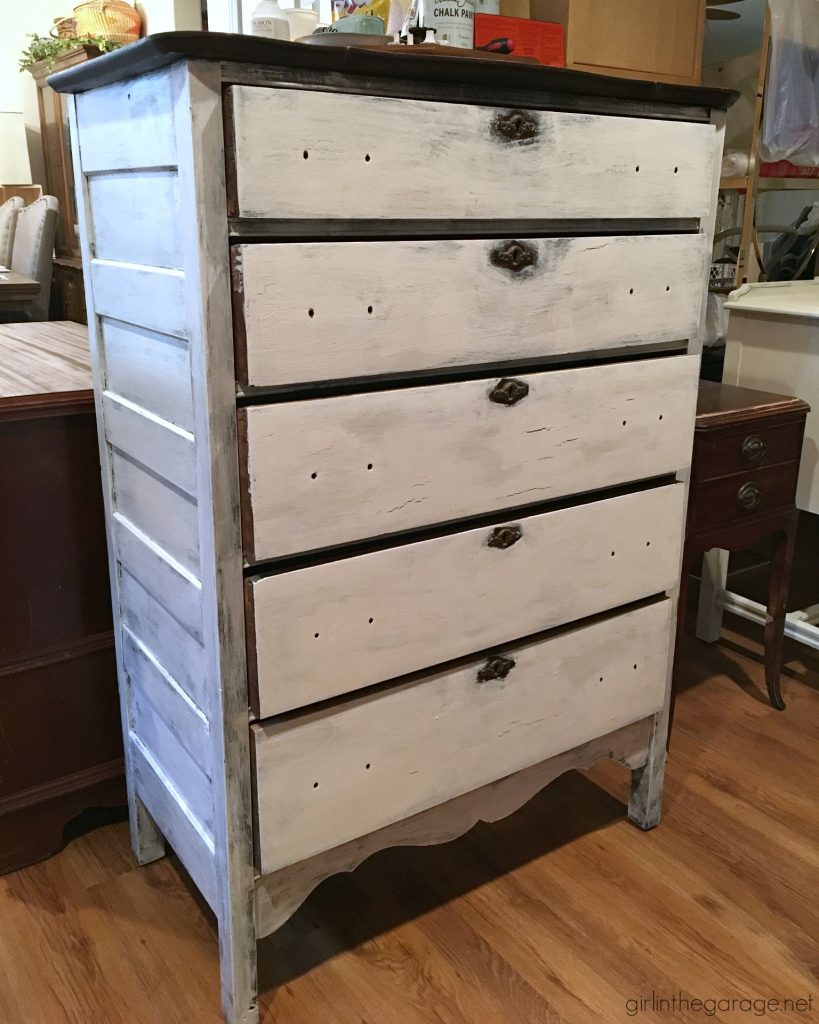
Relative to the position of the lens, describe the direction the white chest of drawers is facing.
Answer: facing the viewer and to the right of the viewer

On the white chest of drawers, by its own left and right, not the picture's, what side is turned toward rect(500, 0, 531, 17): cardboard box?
left

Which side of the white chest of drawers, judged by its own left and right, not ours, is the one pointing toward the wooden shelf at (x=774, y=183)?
left

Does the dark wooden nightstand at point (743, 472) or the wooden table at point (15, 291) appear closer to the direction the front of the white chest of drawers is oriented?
the dark wooden nightstand

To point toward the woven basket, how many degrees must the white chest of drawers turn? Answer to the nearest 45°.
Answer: approximately 135° to its left

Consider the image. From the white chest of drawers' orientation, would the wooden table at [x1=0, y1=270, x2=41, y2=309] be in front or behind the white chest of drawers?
behind

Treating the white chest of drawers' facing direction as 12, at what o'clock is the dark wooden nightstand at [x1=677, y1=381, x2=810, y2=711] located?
The dark wooden nightstand is roughly at 9 o'clock from the white chest of drawers.

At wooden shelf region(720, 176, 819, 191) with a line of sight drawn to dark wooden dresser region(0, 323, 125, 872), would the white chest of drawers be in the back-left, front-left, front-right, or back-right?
front-left

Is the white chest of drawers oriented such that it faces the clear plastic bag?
no
